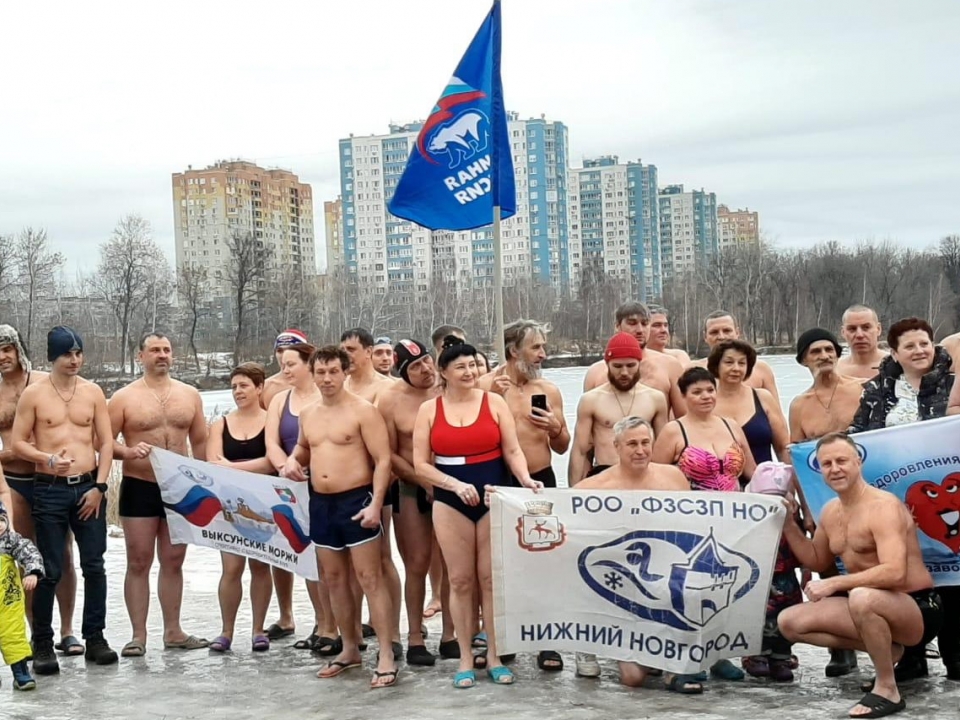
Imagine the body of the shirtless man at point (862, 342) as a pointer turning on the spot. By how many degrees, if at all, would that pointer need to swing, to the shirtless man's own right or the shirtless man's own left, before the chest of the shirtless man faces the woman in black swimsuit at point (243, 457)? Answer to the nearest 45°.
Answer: approximately 90° to the shirtless man's own right

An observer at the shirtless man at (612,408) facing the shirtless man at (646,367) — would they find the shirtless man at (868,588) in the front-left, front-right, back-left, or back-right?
back-right

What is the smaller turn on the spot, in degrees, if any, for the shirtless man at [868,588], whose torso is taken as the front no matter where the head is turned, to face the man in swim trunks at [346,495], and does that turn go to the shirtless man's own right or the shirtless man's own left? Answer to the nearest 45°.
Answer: approximately 45° to the shirtless man's own right

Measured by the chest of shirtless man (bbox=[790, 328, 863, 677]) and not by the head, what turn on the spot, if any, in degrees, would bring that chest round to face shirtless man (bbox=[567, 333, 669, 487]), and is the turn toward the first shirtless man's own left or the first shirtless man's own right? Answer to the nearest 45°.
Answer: approximately 90° to the first shirtless man's own right

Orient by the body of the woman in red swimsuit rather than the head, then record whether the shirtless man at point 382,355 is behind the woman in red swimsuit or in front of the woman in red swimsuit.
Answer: behind

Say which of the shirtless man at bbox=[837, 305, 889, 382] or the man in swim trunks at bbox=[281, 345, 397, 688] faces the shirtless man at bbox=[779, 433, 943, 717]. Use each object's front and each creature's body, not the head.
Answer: the shirtless man at bbox=[837, 305, 889, 382]

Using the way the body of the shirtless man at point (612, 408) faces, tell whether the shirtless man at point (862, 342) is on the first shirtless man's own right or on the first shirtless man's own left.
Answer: on the first shirtless man's own left

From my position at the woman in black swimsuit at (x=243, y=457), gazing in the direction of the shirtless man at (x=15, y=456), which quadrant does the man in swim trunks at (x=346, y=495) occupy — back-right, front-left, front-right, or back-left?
back-left

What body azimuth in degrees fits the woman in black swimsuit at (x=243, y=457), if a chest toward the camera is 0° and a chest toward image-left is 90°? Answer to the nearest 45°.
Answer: approximately 0°

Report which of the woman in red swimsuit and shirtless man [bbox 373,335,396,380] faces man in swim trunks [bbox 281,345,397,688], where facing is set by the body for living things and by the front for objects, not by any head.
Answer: the shirtless man

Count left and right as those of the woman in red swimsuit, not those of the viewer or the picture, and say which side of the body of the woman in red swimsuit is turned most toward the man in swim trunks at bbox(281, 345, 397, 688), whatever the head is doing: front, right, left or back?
right

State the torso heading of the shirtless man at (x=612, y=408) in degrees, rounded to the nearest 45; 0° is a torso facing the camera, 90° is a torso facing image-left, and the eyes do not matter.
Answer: approximately 0°

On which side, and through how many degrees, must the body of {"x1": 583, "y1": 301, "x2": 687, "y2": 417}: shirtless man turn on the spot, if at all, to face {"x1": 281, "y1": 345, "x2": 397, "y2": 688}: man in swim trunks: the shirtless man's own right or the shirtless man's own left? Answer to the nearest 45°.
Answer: approximately 45° to the shirtless man's own right

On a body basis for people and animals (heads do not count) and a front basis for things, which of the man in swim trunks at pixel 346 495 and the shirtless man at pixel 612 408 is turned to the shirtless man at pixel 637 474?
the shirtless man at pixel 612 408
